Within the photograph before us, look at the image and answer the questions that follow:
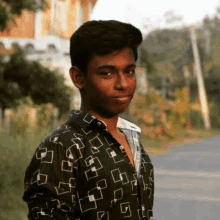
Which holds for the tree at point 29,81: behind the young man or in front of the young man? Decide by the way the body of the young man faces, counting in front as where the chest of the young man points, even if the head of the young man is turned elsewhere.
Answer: behind

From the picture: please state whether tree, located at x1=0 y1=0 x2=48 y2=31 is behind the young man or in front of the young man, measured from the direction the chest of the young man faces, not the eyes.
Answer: behind

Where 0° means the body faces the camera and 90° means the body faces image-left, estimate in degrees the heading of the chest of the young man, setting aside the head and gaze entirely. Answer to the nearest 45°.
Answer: approximately 315°
